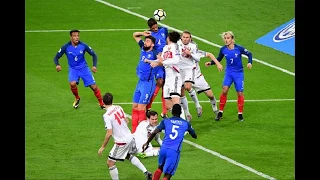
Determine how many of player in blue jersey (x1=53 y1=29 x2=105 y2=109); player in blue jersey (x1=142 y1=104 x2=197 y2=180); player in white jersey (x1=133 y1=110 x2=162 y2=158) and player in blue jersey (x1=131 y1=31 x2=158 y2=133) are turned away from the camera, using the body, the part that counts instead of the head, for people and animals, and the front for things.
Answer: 1

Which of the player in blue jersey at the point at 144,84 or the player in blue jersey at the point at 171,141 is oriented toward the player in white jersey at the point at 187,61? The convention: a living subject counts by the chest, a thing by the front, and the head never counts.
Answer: the player in blue jersey at the point at 171,141

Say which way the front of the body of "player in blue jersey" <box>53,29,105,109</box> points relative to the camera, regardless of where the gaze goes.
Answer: toward the camera

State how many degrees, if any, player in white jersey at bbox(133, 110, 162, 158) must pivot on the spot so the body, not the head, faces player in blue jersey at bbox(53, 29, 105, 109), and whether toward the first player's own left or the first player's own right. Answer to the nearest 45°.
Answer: approximately 180°

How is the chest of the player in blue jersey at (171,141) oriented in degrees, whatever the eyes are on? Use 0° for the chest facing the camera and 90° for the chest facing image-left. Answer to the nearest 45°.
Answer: approximately 180°

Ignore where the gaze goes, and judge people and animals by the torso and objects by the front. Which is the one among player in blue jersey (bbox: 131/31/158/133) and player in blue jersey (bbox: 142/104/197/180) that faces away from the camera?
player in blue jersey (bbox: 142/104/197/180)

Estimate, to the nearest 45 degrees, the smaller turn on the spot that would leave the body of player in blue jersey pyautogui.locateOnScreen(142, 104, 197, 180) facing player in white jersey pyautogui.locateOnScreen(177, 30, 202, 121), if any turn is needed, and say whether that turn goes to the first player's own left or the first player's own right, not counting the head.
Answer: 0° — they already face them

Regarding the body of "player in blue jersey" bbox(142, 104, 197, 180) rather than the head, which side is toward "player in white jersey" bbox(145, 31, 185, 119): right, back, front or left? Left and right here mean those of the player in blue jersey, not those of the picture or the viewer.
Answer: front

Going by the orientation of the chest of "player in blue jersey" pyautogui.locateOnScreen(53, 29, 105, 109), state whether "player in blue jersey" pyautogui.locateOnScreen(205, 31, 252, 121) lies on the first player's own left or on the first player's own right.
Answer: on the first player's own left

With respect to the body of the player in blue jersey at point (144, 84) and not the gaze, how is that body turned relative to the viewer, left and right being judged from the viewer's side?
facing the viewer and to the left of the viewer
